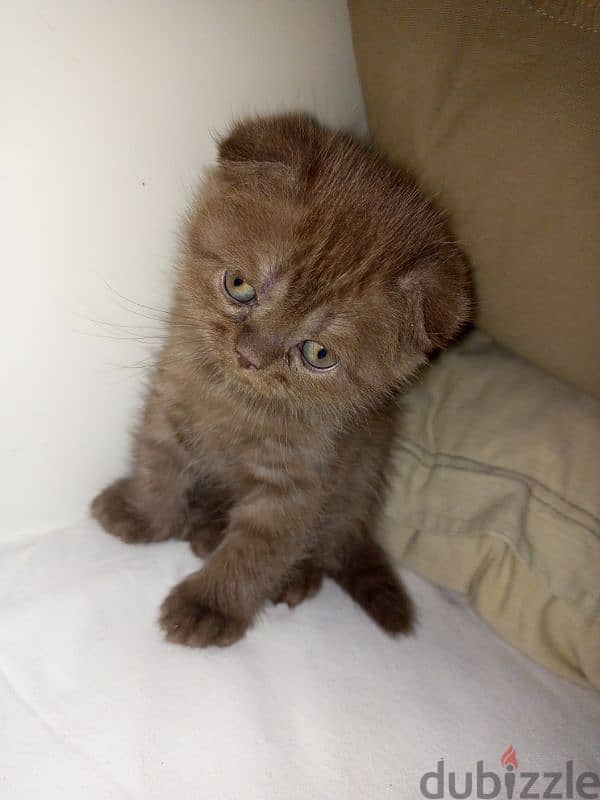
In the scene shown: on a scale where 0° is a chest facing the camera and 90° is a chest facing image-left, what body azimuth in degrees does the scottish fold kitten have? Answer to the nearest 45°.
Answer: approximately 45°

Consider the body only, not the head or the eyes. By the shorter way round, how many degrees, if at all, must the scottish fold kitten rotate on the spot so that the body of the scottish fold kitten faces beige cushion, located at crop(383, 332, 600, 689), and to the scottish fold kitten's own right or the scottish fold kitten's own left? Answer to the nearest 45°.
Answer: approximately 135° to the scottish fold kitten's own left
